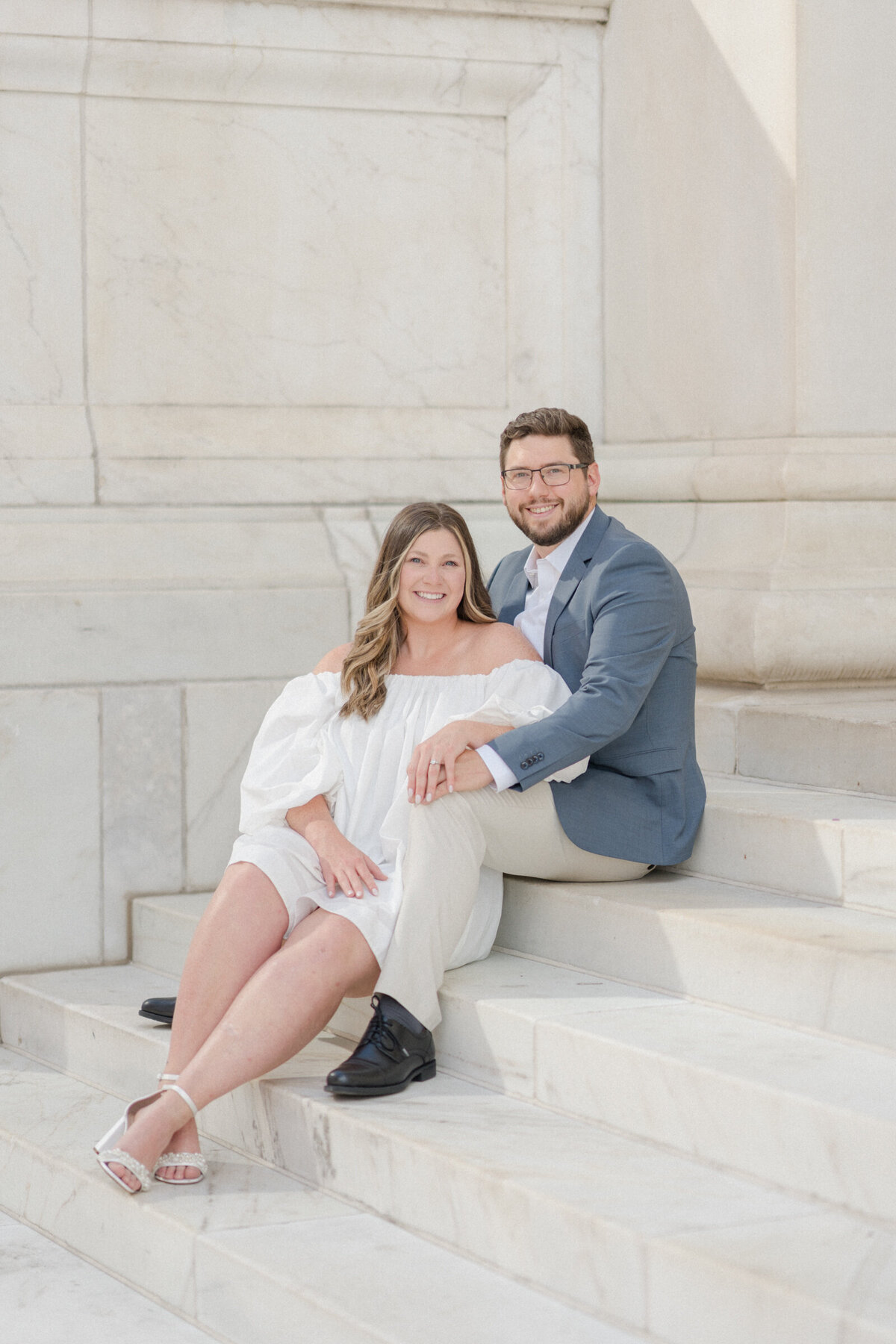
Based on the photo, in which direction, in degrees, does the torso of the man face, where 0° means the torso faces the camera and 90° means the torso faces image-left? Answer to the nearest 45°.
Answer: approximately 45°

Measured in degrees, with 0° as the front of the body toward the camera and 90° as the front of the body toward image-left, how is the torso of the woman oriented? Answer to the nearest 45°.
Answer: approximately 0°
